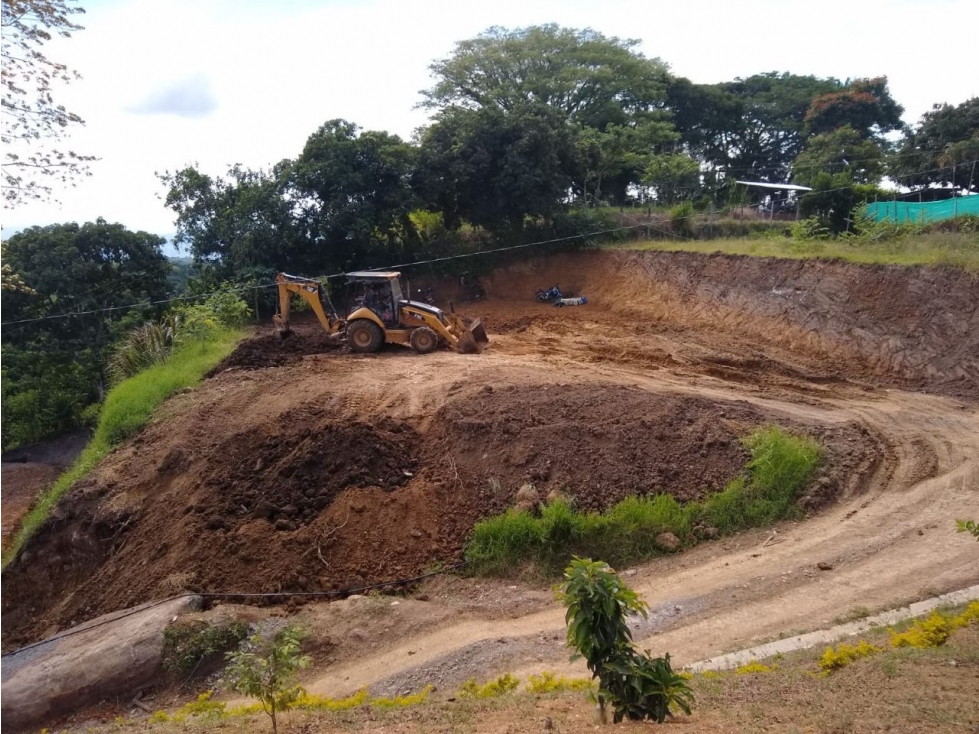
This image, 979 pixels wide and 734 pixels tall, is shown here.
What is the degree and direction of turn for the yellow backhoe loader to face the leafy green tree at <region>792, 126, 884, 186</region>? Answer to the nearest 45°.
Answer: approximately 45° to its left

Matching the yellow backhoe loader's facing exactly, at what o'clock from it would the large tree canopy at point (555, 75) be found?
The large tree canopy is roughly at 10 o'clock from the yellow backhoe loader.

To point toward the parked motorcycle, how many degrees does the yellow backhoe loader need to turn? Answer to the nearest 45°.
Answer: approximately 45° to its left

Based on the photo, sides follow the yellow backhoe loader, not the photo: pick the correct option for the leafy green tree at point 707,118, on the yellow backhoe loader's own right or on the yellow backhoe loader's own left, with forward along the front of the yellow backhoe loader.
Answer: on the yellow backhoe loader's own left

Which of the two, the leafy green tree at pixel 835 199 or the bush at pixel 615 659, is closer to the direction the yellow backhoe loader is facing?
the leafy green tree

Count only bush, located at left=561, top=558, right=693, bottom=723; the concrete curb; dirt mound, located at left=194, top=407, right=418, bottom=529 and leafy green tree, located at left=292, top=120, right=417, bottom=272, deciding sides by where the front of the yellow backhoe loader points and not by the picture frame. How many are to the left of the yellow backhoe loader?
1

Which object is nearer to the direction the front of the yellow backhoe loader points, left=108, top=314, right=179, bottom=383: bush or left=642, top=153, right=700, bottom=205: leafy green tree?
the leafy green tree

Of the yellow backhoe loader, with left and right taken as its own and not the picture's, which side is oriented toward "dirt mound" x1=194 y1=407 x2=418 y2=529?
right

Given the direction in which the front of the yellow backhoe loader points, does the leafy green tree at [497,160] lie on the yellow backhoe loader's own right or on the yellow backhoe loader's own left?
on the yellow backhoe loader's own left

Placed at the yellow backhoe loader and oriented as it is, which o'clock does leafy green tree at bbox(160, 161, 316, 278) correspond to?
The leafy green tree is roughly at 8 o'clock from the yellow backhoe loader.

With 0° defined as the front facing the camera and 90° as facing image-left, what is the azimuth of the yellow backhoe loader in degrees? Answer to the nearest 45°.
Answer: approximately 270°
